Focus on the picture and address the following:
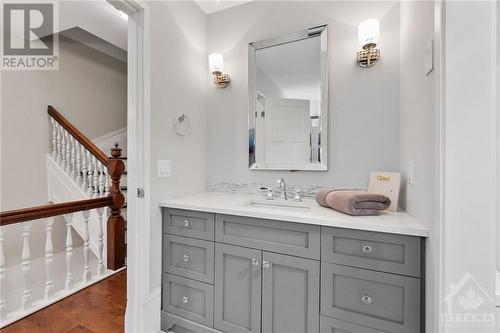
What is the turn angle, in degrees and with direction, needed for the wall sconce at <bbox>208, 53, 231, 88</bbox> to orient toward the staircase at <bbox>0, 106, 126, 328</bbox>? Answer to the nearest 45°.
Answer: approximately 90° to its right

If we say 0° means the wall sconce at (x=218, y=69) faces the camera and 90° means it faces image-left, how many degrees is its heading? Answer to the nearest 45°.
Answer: approximately 45°

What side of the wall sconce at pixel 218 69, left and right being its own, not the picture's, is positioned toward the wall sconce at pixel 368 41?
left

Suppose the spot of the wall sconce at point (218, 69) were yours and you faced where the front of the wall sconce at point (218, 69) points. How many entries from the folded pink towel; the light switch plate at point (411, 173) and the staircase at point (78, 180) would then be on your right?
1

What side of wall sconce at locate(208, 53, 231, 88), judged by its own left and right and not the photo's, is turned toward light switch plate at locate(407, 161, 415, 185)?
left

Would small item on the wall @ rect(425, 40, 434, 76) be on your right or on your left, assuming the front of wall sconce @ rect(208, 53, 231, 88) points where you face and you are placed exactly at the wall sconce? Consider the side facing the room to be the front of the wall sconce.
on your left

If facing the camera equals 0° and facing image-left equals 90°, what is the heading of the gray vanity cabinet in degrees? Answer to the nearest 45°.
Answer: approximately 45°

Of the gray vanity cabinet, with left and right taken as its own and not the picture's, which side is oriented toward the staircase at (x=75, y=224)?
right
